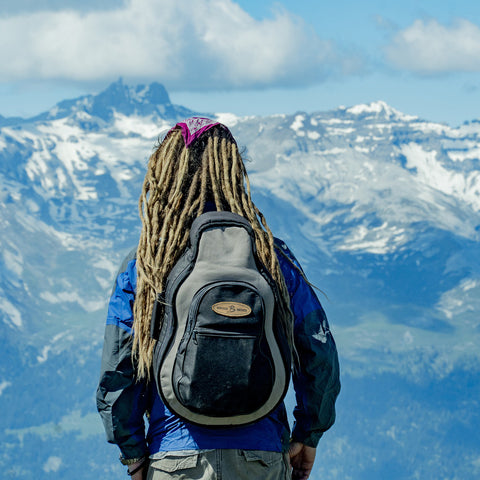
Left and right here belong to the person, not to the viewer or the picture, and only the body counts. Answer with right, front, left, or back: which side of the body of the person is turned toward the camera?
back

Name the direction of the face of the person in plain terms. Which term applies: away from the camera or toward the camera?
away from the camera
